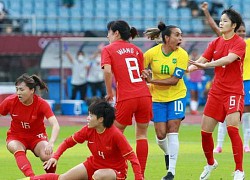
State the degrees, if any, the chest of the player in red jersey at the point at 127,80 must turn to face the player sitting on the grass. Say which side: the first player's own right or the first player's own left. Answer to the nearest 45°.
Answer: approximately 135° to the first player's own left

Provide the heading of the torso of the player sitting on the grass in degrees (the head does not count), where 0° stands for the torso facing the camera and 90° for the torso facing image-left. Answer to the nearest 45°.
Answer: approximately 45°

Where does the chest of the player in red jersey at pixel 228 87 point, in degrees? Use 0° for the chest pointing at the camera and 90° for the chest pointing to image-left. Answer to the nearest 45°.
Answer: approximately 45°

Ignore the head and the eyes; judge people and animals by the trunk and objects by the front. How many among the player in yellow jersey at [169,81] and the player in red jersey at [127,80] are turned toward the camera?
1

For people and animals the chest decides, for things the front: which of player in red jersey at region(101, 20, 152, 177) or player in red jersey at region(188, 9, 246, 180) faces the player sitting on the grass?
player in red jersey at region(188, 9, 246, 180)

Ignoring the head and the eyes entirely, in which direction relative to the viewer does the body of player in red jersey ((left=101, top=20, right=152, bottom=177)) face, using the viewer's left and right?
facing away from the viewer and to the left of the viewer
